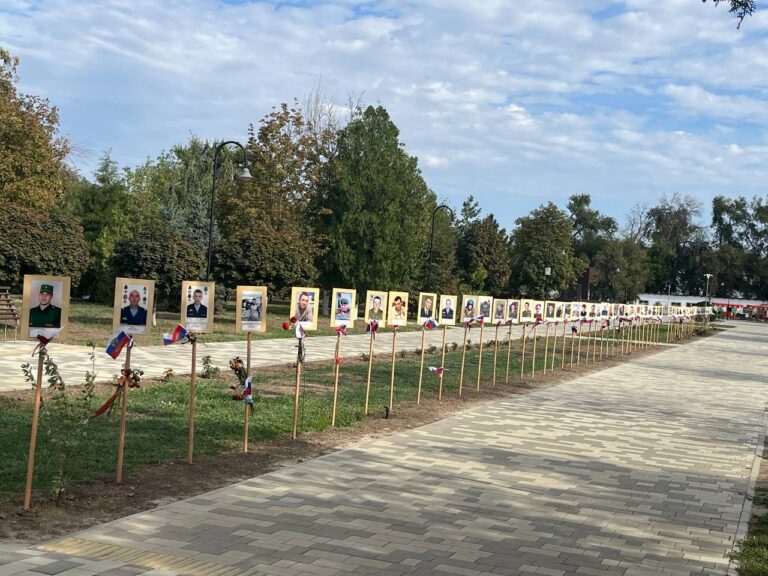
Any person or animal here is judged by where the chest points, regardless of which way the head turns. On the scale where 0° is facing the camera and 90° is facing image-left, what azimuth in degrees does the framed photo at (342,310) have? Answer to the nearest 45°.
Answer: approximately 0°

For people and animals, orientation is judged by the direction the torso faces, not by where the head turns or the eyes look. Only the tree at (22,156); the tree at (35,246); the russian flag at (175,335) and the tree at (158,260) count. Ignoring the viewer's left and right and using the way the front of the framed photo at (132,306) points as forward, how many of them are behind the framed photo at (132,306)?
3

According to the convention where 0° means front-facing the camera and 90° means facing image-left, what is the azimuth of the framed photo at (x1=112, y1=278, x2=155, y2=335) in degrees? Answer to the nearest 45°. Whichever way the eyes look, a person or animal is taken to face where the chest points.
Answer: approximately 0°

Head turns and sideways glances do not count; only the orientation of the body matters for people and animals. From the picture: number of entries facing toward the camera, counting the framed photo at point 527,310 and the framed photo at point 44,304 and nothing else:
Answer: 2

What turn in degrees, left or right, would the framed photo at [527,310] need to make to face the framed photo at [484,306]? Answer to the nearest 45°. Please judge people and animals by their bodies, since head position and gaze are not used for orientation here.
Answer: approximately 45° to its right

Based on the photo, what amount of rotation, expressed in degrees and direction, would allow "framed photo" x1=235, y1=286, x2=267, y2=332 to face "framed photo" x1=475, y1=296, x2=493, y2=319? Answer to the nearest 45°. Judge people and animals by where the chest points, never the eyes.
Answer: approximately 135° to its left

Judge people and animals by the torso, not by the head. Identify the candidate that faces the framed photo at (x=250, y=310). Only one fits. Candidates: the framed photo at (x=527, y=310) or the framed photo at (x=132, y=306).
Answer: the framed photo at (x=527, y=310)
